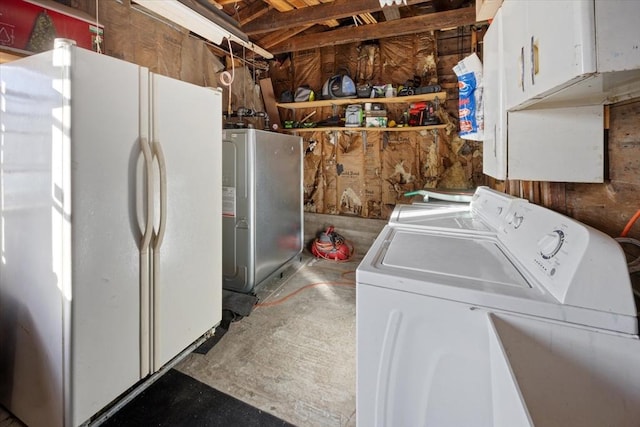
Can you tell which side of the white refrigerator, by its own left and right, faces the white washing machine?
front

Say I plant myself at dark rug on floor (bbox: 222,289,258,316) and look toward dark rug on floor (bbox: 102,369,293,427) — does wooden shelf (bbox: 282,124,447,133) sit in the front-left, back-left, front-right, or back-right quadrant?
back-left

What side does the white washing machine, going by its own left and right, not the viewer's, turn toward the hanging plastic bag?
right

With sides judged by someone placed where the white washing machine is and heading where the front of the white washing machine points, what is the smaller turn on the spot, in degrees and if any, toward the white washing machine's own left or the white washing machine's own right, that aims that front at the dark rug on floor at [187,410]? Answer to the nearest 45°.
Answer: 0° — it already faces it

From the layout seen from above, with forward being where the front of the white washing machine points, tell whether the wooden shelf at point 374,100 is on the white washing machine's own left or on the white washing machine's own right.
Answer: on the white washing machine's own right

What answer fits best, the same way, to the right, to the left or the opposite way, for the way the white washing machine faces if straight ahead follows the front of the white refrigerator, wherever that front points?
the opposite way

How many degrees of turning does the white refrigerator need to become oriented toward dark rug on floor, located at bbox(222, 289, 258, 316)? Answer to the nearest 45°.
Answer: approximately 90° to its left

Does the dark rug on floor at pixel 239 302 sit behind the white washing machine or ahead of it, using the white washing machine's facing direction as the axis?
ahead

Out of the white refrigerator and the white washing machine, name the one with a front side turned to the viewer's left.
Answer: the white washing machine

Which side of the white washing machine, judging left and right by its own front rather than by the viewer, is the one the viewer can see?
left

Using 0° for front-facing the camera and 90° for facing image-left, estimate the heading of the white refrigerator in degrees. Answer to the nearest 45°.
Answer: approximately 315°

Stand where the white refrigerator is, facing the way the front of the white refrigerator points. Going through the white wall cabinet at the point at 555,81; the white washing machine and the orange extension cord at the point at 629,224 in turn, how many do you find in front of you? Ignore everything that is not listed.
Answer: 3

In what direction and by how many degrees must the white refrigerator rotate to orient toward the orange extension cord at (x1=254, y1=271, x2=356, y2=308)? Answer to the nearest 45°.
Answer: approximately 90° to its left
